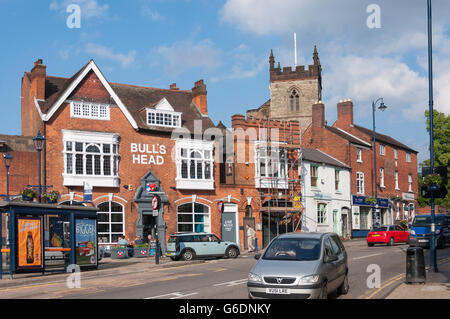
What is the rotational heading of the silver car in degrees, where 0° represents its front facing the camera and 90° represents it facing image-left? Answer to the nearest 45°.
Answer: approximately 45°

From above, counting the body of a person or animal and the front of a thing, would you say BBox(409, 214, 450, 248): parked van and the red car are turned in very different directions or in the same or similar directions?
very different directions

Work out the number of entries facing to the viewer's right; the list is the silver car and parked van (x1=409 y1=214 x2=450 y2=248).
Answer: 0

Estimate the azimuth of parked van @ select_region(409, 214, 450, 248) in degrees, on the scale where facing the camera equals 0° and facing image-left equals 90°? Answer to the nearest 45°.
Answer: approximately 45°

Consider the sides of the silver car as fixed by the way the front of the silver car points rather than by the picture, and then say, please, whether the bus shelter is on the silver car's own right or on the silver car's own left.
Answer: on the silver car's own right

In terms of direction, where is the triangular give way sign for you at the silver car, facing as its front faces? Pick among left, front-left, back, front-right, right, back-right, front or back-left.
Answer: back-right
